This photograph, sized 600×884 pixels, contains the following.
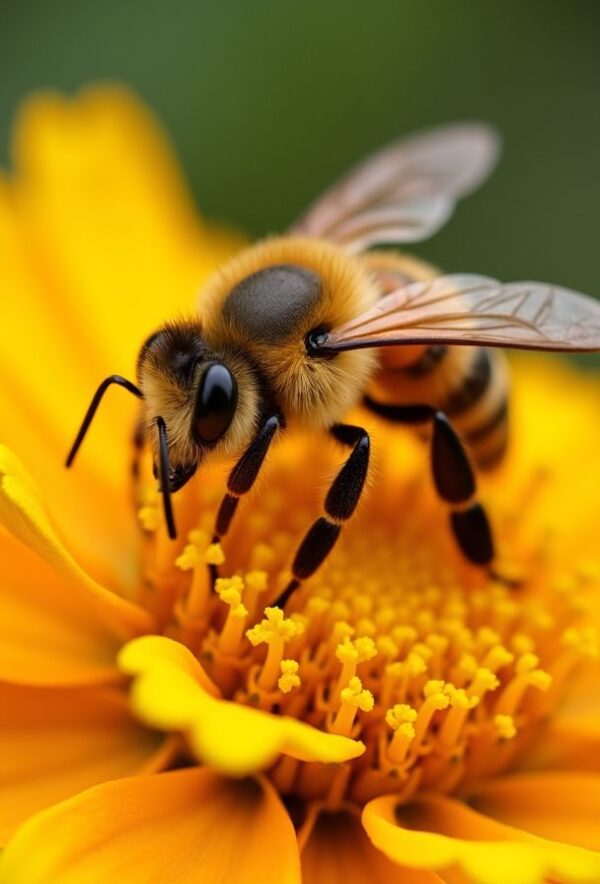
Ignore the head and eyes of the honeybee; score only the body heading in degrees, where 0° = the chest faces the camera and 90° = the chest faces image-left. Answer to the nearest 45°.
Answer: approximately 45°
